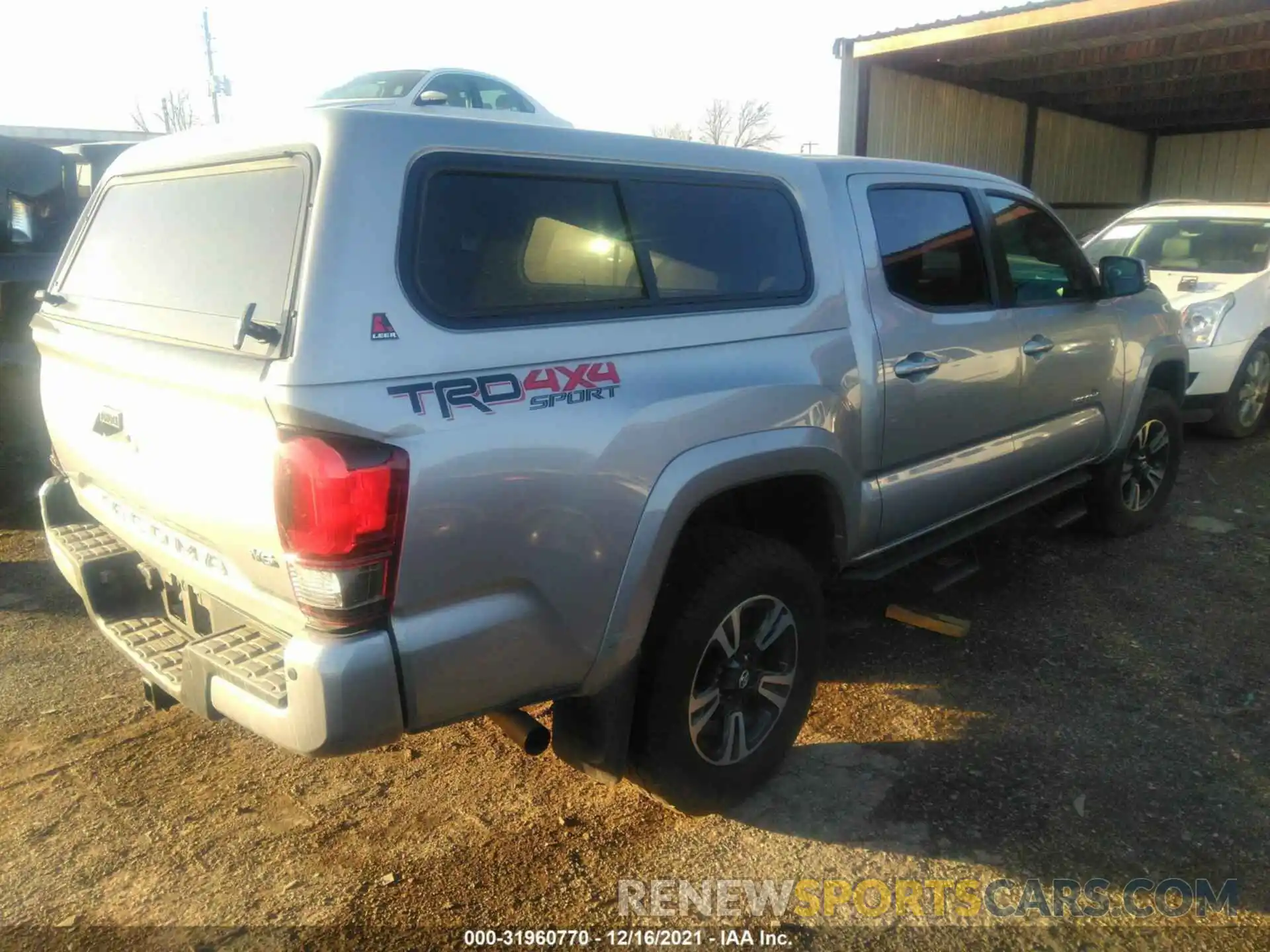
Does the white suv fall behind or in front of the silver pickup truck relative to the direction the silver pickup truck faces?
in front

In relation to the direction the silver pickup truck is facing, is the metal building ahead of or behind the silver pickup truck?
ahead

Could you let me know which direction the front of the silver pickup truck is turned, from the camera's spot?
facing away from the viewer and to the right of the viewer

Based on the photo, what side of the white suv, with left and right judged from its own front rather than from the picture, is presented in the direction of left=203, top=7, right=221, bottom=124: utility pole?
right

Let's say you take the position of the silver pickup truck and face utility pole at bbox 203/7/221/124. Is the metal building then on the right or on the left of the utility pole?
right

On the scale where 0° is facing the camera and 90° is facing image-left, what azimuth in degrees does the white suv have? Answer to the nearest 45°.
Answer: approximately 45°

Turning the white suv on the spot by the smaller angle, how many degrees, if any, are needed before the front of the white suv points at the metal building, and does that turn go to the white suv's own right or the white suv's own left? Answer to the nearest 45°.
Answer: approximately 135° to the white suv's own right

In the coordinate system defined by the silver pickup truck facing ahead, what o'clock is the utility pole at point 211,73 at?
The utility pole is roughly at 10 o'clock from the silver pickup truck.

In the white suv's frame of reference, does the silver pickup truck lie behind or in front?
in front

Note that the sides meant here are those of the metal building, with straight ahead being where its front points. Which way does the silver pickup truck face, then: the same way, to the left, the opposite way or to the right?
the opposite way

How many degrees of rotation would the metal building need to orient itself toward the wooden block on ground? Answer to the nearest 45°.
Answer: approximately 45° to its left

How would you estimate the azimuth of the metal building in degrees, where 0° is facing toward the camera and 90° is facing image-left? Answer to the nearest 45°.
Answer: approximately 45°

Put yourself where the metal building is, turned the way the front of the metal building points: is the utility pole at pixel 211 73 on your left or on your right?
on your right

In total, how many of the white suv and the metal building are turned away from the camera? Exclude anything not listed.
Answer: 0

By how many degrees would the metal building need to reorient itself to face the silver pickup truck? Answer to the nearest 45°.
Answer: approximately 45° to its left
